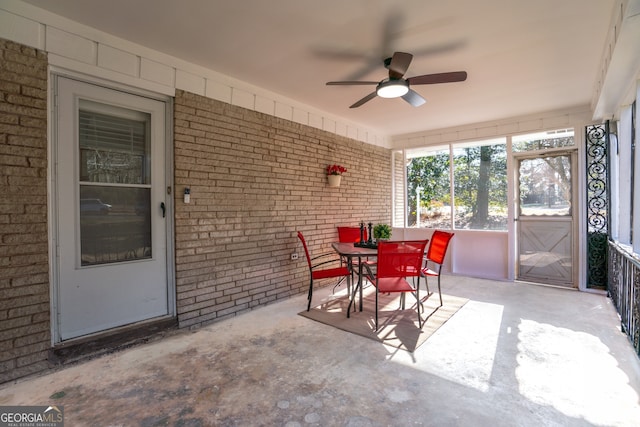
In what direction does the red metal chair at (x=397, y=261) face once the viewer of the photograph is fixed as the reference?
facing away from the viewer and to the left of the viewer

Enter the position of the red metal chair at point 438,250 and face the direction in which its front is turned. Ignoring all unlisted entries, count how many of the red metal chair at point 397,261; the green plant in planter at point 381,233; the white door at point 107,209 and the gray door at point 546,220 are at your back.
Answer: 1

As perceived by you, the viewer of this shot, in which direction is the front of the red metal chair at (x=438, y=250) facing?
facing the viewer and to the left of the viewer

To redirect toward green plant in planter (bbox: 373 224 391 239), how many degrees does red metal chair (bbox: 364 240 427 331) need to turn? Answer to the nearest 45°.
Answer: approximately 45° to its right

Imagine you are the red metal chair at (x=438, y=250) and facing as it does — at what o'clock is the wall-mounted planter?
The wall-mounted planter is roughly at 2 o'clock from the red metal chair.

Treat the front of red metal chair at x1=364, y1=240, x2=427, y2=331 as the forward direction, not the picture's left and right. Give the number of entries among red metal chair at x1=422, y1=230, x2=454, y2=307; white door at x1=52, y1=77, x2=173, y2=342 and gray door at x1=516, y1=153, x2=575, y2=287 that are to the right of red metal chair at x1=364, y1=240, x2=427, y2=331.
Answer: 2

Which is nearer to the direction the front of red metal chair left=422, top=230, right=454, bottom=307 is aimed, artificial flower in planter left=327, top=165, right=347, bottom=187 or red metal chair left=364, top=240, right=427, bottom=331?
the red metal chair

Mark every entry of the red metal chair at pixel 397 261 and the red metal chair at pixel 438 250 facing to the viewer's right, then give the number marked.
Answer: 0

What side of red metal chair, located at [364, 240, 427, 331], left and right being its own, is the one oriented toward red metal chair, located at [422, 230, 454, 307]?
right

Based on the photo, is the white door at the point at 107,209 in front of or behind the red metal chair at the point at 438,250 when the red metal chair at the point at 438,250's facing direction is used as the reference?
in front

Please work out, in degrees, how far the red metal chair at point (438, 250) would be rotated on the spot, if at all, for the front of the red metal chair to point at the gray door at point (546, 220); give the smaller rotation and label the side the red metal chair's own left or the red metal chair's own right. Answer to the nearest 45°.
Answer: approximately 180°

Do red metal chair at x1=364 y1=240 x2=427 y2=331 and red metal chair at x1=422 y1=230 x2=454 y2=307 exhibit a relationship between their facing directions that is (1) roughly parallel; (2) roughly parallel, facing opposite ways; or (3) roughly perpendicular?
roughly perpendicular

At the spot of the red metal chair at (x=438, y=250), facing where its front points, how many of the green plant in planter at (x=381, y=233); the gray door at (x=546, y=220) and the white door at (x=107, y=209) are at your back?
1

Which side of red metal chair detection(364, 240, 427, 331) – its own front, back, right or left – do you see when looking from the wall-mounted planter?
front

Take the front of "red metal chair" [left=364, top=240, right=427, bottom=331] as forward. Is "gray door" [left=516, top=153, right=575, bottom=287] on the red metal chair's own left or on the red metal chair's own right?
on the red metal chair's own right
